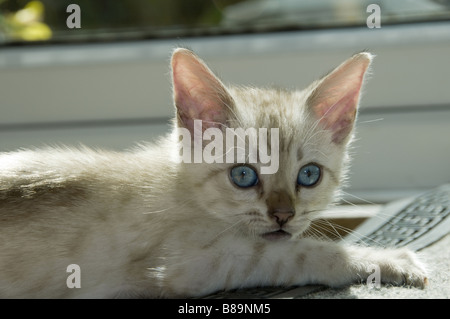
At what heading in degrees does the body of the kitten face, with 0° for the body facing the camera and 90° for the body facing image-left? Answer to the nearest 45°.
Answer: approximately 270°
